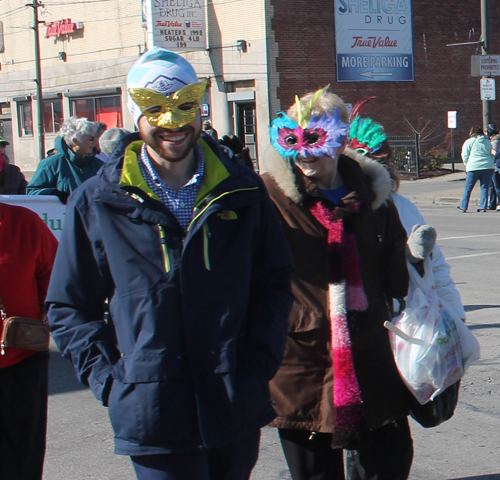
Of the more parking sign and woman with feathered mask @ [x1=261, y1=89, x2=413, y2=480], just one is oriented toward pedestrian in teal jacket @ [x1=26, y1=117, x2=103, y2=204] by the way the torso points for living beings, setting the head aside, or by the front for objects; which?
the more parking sign

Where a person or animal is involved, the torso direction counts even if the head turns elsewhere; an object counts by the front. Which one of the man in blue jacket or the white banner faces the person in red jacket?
the white banner

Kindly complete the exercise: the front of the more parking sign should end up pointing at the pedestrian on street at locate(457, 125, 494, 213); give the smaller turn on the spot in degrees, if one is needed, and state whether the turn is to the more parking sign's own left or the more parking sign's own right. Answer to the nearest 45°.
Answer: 0° — it already faces them

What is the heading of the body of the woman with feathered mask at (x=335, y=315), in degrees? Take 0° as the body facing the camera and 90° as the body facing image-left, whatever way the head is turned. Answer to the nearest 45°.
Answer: approximately 0°

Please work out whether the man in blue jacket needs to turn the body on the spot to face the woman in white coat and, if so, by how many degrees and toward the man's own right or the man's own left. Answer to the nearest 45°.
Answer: approximately 135° to the man's own left

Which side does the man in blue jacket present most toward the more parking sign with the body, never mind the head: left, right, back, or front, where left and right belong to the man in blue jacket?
back
